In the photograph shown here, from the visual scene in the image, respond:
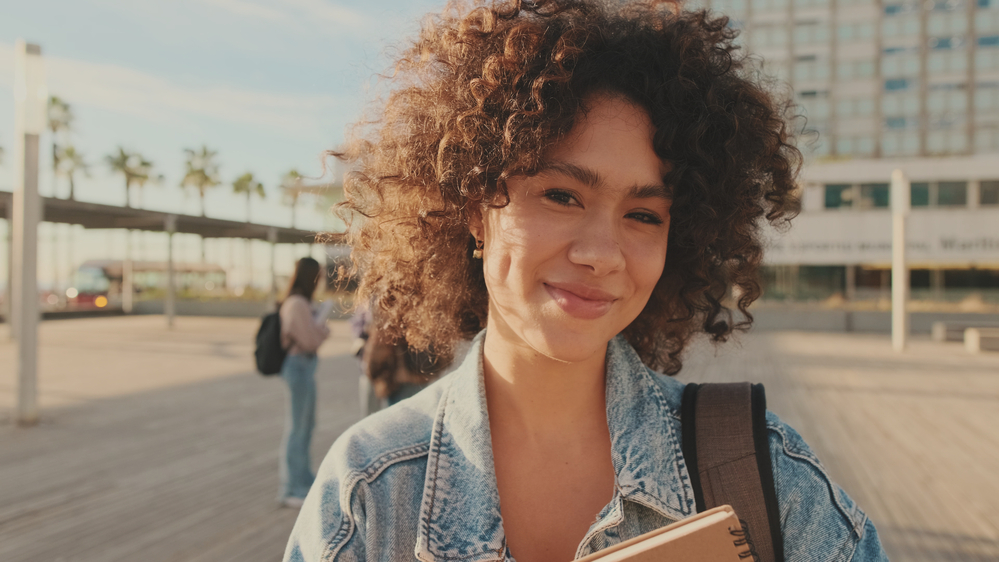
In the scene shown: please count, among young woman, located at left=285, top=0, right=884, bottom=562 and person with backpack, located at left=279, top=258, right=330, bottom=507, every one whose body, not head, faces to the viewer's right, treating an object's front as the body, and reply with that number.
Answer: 1

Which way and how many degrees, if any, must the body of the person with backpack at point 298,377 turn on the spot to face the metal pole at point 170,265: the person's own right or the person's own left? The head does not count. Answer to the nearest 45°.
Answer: approximately 90° to the person's own left

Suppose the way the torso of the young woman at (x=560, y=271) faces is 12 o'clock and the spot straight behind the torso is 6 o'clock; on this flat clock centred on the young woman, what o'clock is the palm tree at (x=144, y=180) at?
The palm tree is roughly at 5 o'clock from the young woman.

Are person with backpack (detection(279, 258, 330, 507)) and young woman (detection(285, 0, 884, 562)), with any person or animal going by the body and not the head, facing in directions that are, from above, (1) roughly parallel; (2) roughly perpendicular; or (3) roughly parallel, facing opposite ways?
roughly perpendicular

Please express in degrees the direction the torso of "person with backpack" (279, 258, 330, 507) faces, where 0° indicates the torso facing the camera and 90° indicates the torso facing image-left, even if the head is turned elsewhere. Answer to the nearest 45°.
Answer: approximately 270°

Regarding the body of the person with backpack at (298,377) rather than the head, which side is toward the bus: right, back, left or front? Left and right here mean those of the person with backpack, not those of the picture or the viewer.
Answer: left

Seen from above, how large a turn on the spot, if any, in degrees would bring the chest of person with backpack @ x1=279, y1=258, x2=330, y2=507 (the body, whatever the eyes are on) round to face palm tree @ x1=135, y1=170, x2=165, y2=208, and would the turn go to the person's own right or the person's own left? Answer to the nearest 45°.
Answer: approximately 90° to the person's own left

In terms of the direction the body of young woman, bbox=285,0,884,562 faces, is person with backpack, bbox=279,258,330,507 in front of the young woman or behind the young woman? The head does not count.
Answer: behind

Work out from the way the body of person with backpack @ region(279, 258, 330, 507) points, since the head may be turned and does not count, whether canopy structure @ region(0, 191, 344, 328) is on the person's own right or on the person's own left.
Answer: on the person's own left
